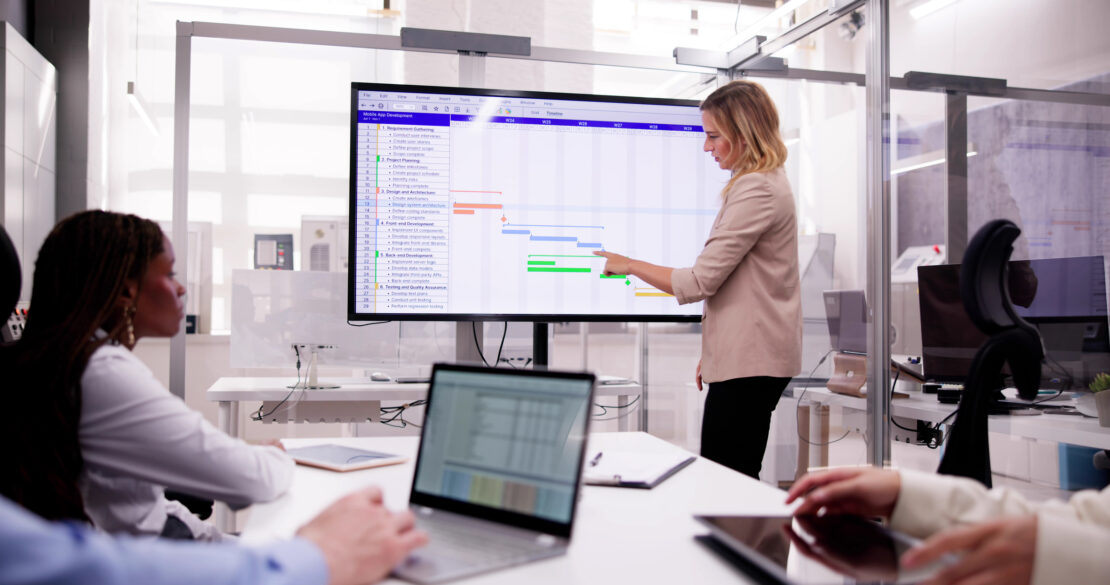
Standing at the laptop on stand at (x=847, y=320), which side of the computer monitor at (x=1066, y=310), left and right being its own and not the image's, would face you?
right

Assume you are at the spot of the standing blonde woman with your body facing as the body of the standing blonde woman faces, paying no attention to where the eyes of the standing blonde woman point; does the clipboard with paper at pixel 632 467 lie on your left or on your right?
on your left

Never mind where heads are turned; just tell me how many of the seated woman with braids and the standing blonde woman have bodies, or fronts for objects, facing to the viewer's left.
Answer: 1

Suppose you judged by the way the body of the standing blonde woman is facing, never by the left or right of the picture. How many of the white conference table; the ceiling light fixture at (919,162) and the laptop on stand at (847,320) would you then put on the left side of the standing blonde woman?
1

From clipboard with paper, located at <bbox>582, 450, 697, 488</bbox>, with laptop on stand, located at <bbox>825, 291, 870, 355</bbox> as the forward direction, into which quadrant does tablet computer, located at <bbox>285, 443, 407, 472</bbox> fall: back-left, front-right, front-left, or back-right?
back-left

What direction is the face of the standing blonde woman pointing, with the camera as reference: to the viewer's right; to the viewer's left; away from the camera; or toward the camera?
to the viewer's left

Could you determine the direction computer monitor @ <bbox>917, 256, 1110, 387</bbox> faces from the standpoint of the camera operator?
facing the viewer and to the left of the viewer

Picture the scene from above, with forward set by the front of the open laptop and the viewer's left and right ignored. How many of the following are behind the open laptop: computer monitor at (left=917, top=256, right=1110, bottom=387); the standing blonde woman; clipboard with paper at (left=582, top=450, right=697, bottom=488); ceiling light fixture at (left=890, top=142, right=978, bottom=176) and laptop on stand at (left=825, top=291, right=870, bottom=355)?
5

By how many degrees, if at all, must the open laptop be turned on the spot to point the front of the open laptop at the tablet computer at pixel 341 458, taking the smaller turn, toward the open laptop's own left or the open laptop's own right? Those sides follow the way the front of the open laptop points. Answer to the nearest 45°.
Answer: approximately 90° to the open laptop's own right

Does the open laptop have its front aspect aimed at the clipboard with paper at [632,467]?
no

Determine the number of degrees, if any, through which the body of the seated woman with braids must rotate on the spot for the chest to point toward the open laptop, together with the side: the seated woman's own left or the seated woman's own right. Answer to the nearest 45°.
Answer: approximately 45° to the seated woman's own right

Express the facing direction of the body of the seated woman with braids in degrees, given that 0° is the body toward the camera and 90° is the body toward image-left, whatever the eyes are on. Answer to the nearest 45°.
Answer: approximately 270°

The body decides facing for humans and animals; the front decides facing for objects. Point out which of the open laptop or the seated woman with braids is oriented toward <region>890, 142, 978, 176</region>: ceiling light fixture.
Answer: the seated woman with braids

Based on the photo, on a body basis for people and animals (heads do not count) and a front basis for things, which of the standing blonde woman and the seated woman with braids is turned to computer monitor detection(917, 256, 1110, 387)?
the seated woman with braids

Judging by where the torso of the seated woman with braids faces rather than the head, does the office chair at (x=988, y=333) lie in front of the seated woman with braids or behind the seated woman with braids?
in front

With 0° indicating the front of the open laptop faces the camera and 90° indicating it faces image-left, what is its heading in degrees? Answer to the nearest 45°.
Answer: approximately 45°

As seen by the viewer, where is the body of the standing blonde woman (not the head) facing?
to the viewer's left

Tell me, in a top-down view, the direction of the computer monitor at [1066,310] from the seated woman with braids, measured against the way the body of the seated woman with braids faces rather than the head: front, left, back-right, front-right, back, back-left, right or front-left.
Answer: front
